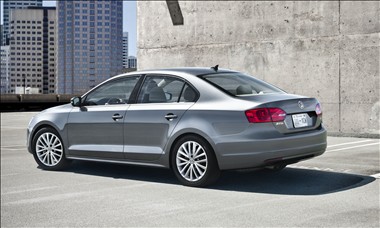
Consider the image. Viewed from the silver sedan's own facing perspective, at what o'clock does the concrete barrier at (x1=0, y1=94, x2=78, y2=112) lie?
The concrete barrier is roughly at 1 o'clock from the silver sedan.

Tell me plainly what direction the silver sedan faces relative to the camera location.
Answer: facing away from the viewer and to the left of the viewer
